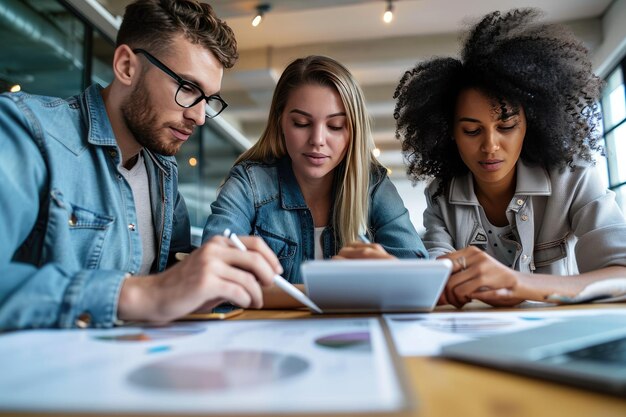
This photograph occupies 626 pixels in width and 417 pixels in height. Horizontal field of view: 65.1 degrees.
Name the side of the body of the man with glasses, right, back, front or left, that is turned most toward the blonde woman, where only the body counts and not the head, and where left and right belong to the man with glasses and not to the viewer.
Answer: left

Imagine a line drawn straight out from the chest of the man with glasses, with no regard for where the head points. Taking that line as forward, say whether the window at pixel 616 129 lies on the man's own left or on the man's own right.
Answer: on the man's own left

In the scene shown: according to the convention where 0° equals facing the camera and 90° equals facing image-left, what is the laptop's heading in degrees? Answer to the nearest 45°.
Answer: approximately 135°

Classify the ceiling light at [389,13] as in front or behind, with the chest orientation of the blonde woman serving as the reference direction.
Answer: behind

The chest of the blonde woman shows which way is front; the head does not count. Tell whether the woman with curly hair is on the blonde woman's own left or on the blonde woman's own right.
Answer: on the blonde woman's own left

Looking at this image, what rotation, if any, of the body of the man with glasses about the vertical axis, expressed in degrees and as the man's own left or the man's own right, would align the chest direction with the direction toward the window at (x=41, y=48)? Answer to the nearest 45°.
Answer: approximately 135° to the man's own left

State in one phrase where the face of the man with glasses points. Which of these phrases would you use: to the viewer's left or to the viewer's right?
to the viewer's right

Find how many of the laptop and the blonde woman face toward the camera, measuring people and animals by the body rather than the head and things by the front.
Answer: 1
